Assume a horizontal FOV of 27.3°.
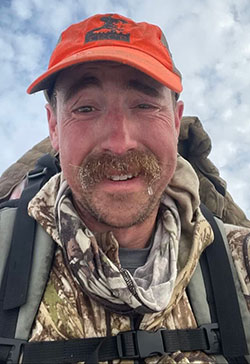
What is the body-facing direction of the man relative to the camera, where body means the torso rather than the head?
toward the camera

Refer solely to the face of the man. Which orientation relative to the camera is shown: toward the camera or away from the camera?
toward the camera
